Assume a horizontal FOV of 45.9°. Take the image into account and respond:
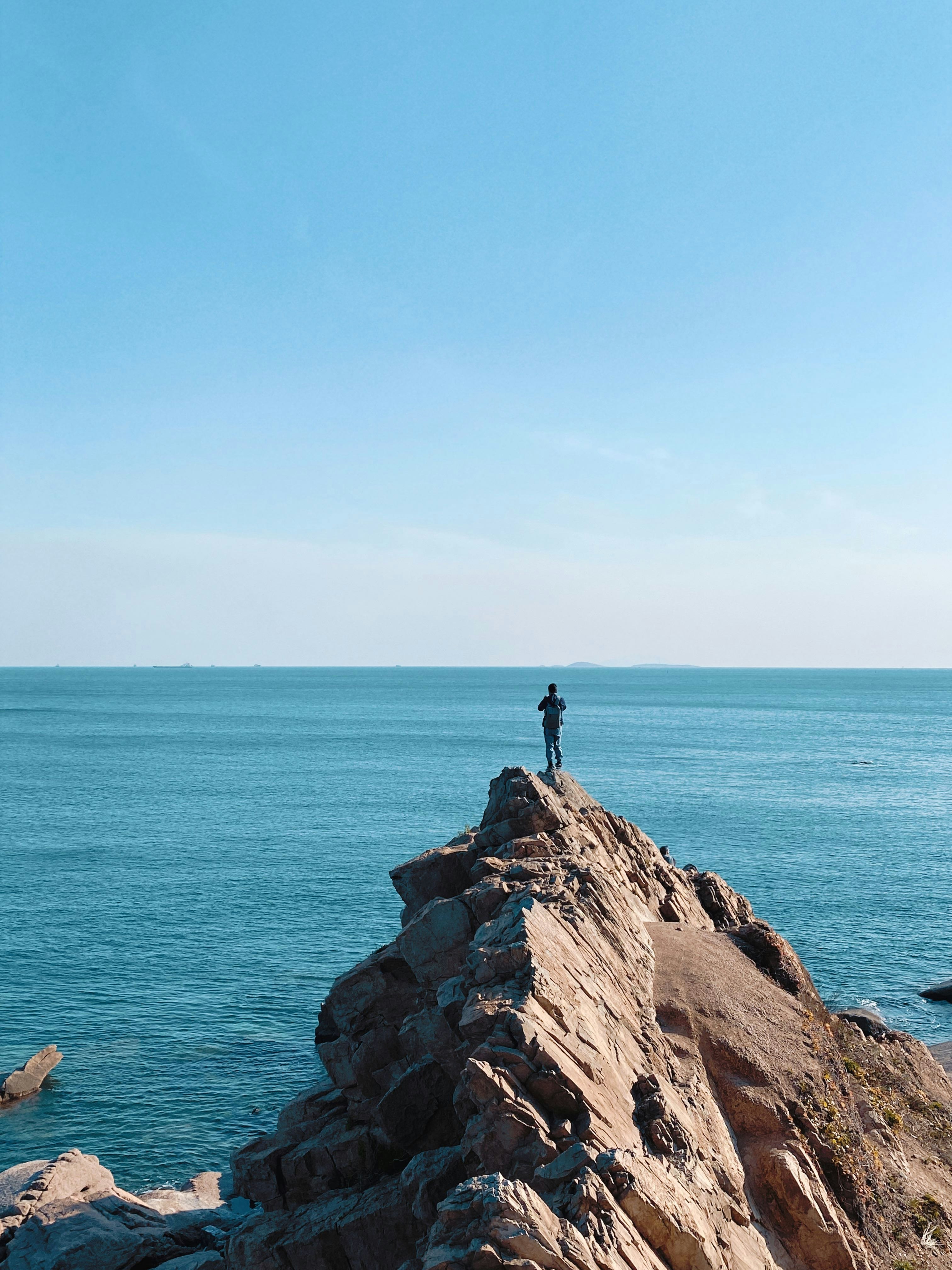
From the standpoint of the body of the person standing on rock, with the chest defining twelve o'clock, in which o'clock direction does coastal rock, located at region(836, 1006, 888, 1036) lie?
The coastal rock is roughly at 3 o'clock from the person standing on rock.

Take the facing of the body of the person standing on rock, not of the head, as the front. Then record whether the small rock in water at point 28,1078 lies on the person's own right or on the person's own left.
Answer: on the person's own left

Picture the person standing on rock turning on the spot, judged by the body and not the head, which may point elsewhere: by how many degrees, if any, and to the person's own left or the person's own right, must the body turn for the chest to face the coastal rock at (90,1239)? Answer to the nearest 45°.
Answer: approximately 135° to the person's own left

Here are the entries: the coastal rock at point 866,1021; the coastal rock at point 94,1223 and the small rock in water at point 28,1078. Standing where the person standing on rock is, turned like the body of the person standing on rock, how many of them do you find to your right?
1

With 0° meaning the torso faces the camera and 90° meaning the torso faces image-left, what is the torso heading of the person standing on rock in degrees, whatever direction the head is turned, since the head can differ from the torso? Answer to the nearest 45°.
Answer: approximately 180°

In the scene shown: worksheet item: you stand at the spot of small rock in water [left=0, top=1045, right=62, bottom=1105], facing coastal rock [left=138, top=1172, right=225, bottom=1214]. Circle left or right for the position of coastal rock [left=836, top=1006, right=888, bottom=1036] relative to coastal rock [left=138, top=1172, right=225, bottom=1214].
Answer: left

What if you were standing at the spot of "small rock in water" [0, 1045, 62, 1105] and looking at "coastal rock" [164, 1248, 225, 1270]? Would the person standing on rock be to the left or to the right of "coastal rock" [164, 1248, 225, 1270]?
left

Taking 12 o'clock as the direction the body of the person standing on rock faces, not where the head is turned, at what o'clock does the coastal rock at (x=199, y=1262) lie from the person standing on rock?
The coastal rock is roughly at 7 o'clock from the person standing on rock.
